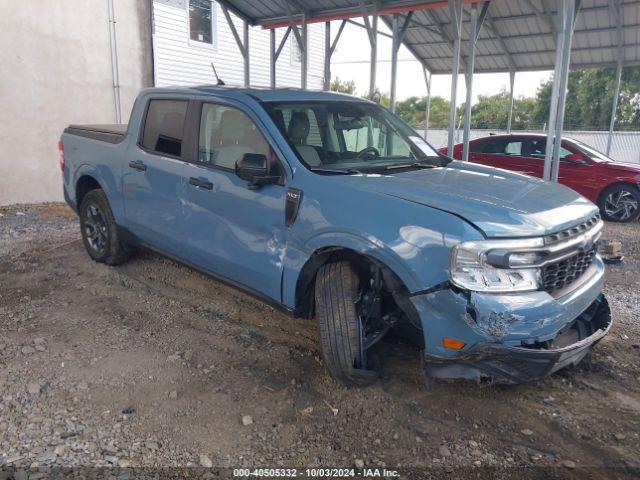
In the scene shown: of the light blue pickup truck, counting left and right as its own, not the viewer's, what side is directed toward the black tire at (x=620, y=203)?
left

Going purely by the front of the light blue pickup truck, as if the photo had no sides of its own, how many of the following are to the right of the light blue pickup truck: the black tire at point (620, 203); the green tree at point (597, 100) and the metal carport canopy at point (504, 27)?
0

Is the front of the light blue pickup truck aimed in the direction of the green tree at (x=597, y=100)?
no

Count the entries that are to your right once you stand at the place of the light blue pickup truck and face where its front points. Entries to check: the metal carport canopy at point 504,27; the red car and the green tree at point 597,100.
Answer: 0

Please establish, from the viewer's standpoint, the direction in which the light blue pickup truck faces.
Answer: facing the viewer and to the right of the viewer

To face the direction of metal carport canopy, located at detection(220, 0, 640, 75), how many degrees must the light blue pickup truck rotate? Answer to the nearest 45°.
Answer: approximately 135° to its left

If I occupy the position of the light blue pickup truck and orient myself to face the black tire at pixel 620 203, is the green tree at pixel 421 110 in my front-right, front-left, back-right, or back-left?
front-left

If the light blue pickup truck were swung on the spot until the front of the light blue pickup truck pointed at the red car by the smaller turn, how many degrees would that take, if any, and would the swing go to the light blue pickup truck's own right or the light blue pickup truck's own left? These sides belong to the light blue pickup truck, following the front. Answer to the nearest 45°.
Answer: approximately 90° to the light blue pickup truck's own left

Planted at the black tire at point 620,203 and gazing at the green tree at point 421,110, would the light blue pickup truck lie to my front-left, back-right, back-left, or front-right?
back-left

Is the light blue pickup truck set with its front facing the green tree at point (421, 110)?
no

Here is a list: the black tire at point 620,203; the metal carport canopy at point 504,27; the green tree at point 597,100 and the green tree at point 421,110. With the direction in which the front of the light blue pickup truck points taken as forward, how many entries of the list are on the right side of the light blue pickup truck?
0
